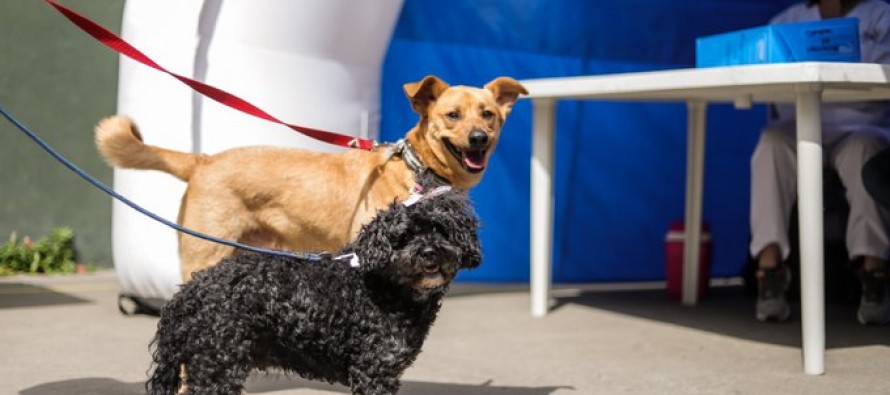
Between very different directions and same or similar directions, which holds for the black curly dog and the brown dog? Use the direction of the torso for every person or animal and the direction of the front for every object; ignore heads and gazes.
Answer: same or similar directions

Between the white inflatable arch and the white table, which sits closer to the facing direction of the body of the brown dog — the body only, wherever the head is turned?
the white table

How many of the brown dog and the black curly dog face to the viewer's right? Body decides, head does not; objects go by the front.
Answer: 2

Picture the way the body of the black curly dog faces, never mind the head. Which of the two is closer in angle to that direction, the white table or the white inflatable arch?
the white table

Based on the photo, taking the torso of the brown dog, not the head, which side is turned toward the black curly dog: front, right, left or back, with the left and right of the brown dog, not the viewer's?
right

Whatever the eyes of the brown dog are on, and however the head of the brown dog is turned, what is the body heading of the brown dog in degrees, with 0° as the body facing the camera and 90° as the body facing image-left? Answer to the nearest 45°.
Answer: approximately 270°

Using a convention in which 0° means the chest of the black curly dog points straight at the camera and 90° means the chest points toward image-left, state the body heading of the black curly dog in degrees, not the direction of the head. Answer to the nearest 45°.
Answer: approximately 270°

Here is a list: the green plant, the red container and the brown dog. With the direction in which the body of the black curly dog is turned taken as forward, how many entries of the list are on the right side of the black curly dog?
0

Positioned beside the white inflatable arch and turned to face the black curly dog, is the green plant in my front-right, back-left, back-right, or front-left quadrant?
back-right

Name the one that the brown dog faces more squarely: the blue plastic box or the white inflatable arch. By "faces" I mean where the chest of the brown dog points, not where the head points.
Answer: the blue plastic box
